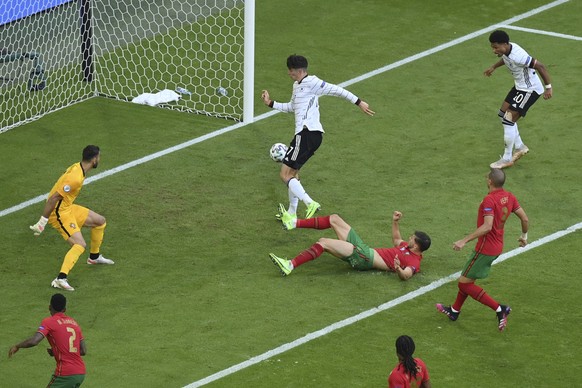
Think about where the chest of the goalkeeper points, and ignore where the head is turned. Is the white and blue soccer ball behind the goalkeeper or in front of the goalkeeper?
in front

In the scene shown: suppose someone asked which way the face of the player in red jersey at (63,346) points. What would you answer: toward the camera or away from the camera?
away from the camera

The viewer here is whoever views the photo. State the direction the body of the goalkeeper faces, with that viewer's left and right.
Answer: facing to the right of the viewer

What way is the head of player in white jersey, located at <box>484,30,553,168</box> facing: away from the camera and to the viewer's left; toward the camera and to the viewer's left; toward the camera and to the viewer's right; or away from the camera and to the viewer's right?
toward the camera and to the viewer's left

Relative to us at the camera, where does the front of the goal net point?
facing the viewer and to the right of the viewer

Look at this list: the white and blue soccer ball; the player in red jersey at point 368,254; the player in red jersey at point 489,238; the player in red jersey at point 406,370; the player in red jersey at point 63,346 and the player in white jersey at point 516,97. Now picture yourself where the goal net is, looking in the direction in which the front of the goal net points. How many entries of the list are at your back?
0

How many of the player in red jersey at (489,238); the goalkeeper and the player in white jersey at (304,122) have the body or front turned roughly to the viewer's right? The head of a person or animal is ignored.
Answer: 1

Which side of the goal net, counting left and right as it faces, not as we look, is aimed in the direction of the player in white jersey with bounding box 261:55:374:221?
front

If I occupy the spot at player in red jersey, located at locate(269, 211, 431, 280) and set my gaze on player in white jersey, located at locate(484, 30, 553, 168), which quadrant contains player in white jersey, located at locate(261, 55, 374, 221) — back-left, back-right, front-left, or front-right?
front-left

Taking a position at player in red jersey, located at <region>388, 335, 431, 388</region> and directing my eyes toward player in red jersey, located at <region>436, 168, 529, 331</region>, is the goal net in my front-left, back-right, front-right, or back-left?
front-left

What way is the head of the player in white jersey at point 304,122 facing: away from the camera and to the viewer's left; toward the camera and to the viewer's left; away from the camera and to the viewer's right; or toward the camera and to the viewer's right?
toward the camera and to the viewer's left
